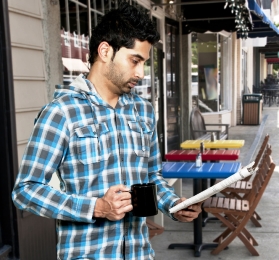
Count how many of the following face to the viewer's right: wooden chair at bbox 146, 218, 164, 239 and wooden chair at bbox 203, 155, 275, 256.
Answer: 1

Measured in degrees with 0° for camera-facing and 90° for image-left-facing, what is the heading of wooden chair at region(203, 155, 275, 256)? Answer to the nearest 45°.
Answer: approximately 90°

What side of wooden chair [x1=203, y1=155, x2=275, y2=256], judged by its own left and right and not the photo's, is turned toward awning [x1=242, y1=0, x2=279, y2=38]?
right

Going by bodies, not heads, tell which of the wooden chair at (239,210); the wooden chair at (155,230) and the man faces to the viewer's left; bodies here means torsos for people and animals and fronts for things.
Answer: the wooden chair at (239,210)

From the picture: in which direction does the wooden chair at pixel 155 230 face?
to the viewer's right

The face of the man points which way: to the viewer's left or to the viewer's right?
to the viewer's right

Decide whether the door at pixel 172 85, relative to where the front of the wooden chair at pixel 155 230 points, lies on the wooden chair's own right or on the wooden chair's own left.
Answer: on the wooden chair's own left

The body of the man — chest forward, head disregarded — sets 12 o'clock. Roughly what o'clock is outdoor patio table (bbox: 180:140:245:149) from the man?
The outdoor patio table is roughly at 8 o'clock from the man.

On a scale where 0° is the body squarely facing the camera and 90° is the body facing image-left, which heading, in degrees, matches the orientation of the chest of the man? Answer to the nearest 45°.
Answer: approximately 315°
